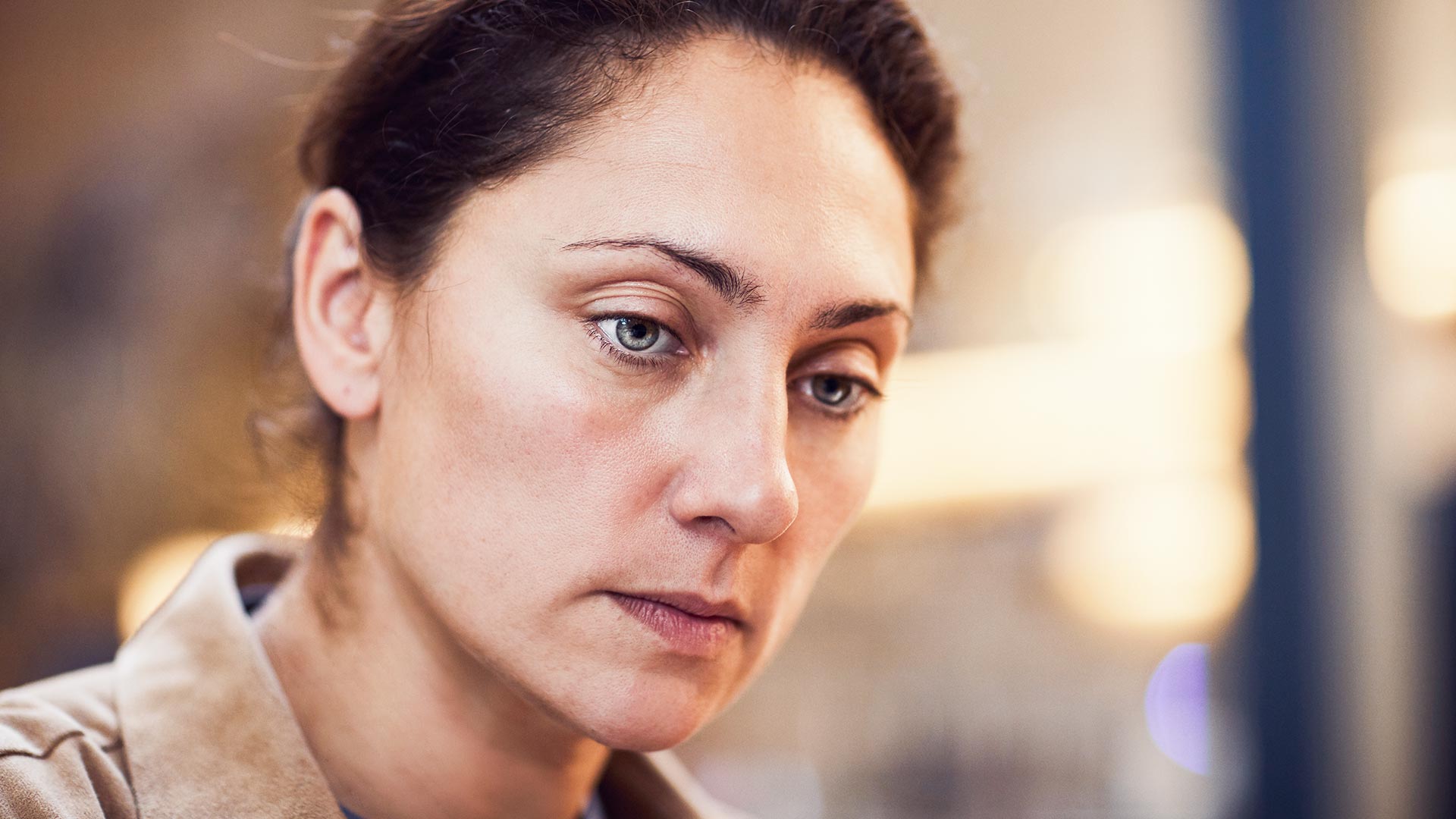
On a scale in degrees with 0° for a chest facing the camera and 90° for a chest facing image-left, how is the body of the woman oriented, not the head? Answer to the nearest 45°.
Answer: approximately 315°

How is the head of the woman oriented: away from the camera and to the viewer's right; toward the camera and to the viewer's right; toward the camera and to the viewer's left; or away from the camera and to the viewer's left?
toward the camera and to the viewer's right

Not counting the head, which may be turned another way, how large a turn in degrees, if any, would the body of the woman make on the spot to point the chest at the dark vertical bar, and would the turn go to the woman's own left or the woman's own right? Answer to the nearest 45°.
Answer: approximately 90° to the woman's own left
